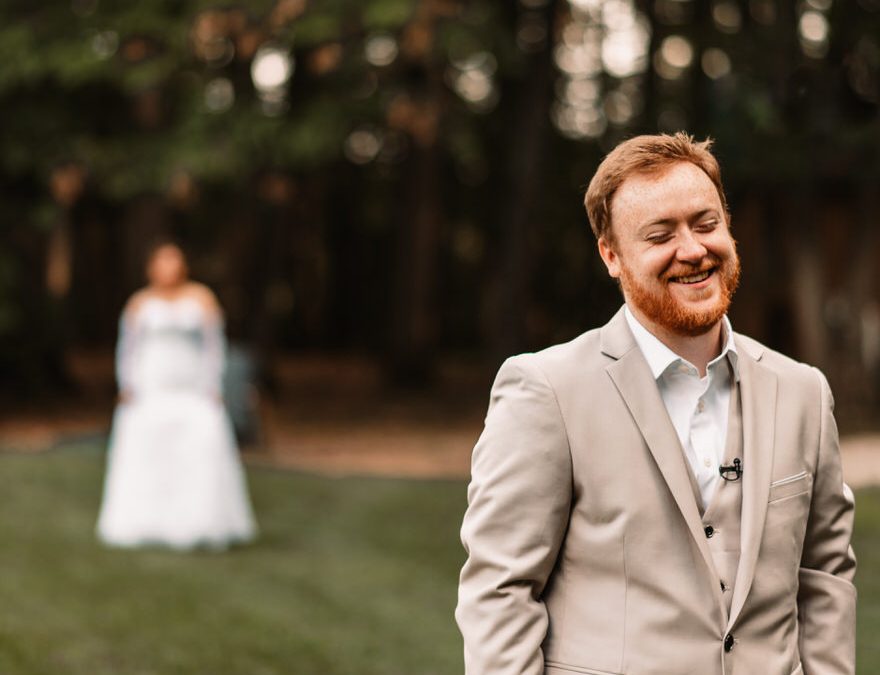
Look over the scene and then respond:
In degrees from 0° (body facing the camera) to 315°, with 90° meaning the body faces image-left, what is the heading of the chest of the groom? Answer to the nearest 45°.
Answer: approximately 315°
